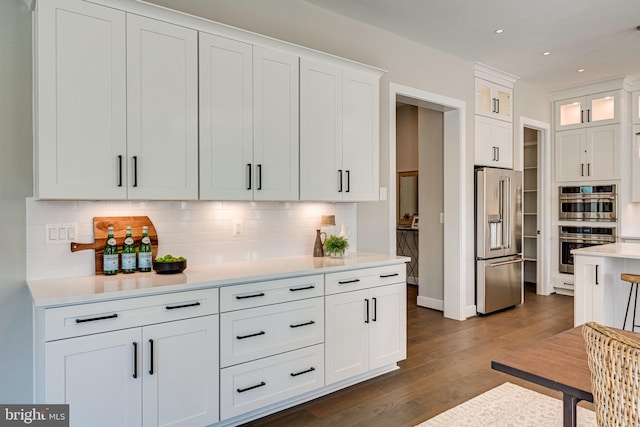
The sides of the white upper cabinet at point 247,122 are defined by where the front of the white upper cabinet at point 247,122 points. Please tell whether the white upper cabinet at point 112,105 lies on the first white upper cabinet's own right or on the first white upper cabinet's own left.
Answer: on the first white upper cabinet's own right

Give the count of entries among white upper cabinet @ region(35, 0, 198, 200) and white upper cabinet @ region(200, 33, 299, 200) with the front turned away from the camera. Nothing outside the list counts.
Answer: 0

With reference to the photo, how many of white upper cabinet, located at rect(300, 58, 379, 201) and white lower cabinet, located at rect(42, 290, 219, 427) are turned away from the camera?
0

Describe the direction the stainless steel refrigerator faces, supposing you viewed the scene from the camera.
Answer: facing the viewer and to the right of the viewer

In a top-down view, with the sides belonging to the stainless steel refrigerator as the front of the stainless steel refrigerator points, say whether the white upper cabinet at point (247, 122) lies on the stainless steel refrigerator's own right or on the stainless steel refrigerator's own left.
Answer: on the stainless steel refrigerator's own right

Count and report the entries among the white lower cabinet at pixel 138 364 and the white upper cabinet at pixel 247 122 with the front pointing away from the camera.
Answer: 0

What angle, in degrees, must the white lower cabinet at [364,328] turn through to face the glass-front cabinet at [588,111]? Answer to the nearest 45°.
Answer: approximately 90° to its left

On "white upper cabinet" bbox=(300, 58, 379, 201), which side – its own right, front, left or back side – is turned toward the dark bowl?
right
